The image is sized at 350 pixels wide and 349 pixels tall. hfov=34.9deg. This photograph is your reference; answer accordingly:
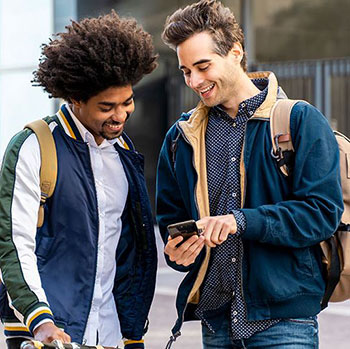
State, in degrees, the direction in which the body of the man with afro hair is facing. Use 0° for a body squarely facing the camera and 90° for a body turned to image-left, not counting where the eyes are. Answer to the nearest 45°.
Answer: approximately 315°

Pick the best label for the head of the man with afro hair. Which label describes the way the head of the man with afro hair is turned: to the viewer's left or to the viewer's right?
to the viewer's right
